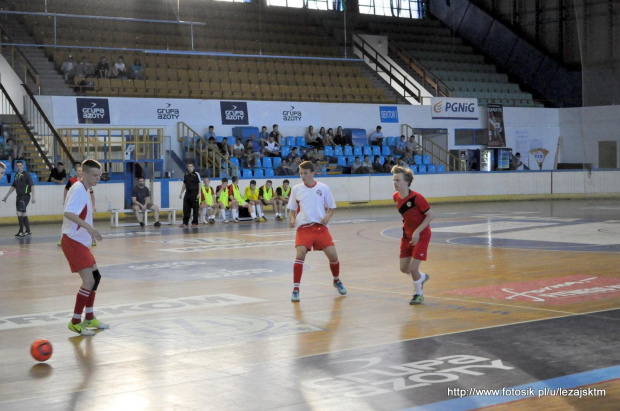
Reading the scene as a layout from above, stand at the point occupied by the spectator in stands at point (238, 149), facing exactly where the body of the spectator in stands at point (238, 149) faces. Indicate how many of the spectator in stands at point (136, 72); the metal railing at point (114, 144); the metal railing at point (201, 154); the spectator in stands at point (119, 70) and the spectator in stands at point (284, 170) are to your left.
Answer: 1

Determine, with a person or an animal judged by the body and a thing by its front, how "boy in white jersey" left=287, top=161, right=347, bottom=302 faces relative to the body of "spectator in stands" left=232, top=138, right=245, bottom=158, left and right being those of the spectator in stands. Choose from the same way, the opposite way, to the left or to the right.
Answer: the same way

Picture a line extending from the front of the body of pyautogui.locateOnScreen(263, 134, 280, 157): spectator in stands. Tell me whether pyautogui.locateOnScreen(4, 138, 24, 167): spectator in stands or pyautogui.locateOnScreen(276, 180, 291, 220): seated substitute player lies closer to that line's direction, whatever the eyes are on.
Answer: the seated substitute player

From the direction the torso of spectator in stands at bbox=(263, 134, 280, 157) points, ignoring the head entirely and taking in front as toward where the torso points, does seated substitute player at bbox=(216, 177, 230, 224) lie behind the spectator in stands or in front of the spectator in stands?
in front

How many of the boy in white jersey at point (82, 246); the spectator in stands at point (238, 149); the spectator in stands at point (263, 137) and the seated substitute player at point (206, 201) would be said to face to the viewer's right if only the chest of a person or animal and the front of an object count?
1

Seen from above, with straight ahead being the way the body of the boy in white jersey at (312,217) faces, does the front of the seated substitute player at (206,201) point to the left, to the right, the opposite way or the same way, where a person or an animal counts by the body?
the same way

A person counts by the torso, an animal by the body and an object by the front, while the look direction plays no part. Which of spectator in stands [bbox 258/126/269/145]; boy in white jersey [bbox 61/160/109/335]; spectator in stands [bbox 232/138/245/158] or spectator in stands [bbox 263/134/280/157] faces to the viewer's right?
the boy in white jersey

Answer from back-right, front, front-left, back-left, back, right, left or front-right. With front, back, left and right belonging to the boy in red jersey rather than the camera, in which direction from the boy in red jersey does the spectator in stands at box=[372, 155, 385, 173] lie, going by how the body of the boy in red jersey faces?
back-right

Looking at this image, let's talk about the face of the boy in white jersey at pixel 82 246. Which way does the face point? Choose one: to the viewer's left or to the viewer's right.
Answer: to the viewer's right

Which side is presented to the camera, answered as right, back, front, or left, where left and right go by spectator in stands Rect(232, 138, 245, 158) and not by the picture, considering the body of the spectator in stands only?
front

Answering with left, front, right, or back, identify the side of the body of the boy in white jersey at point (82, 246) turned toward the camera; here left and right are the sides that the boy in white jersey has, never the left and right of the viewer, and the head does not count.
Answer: right

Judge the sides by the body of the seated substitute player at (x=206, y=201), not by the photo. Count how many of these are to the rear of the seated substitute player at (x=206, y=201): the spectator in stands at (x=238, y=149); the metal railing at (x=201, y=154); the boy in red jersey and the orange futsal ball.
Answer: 2

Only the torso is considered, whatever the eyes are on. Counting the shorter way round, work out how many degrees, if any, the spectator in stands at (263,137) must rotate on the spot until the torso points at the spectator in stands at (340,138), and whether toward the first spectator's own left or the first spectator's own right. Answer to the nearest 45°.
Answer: approximately 135° to the first spectator's own left

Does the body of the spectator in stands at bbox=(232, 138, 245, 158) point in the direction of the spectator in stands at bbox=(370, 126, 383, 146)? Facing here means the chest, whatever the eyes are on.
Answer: no

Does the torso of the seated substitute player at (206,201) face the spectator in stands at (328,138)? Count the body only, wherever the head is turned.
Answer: no

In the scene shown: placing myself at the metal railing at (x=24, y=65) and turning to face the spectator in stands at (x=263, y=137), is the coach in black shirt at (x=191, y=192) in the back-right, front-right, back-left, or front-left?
front-right

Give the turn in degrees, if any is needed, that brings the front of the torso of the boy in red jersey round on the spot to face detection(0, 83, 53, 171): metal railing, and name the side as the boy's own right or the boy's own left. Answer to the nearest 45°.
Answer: approximately 90° to the boy's own right

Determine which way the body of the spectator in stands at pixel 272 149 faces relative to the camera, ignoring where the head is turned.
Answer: toward the camera

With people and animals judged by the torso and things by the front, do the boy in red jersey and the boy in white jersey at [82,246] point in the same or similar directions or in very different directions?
very different directions

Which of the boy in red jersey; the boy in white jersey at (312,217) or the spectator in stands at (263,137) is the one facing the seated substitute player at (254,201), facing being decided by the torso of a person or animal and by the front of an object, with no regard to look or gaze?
the spectator in stands

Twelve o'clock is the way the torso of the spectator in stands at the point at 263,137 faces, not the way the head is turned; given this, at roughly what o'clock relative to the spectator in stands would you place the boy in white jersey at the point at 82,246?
The boy in white jersey is roughly at 12 o'clock from the spectator in stands.

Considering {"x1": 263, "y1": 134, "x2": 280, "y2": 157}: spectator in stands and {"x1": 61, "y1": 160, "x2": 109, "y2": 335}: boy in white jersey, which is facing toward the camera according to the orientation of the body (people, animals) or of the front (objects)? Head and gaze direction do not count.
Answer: the spectator in stands
